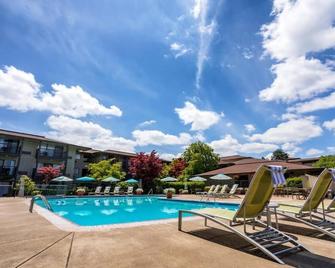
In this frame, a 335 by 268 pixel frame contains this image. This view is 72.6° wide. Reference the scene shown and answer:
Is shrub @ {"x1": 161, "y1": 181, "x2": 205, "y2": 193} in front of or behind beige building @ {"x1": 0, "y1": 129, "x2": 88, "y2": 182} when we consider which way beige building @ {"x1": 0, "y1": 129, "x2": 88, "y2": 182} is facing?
in front

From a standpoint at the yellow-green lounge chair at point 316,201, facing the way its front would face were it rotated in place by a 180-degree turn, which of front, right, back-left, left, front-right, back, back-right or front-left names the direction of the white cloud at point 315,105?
back-left

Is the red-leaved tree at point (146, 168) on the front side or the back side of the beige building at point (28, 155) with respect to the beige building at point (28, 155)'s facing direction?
on the front side

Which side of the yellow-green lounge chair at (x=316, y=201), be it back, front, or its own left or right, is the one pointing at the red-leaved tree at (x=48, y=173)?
front

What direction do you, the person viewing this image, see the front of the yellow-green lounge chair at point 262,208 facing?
facing away from the viewer and to the left of the viewer

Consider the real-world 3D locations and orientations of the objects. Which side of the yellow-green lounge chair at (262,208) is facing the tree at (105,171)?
front

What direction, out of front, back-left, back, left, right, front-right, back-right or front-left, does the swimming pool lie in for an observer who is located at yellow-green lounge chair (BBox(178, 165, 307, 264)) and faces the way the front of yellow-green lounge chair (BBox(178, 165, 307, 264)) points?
front

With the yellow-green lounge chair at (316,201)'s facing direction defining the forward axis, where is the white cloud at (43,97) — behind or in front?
in front

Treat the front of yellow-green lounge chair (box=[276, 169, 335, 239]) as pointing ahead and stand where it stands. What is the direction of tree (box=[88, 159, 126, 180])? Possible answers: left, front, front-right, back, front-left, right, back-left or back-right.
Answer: front

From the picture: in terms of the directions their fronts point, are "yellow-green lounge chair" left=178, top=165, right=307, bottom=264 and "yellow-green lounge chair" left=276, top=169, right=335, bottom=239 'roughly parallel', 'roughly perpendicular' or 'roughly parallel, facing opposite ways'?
roughly parallel

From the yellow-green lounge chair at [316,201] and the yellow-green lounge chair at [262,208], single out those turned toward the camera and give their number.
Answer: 0

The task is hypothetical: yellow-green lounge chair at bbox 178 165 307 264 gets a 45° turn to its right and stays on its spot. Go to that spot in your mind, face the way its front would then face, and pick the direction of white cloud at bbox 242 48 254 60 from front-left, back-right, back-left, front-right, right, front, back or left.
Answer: front

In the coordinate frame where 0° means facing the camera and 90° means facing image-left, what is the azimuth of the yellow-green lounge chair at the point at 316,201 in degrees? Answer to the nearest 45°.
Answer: approximately 135°
